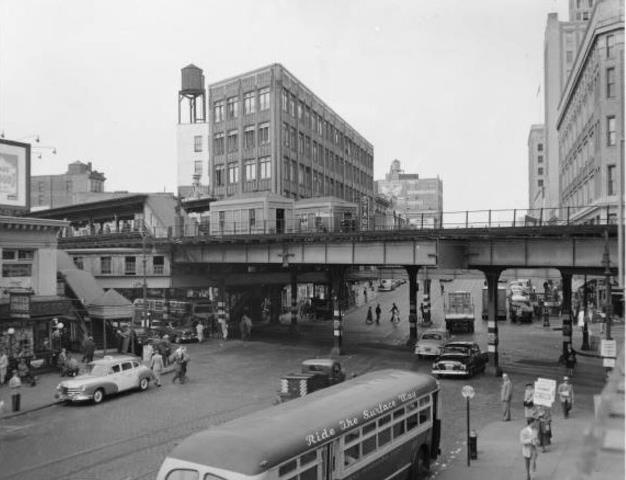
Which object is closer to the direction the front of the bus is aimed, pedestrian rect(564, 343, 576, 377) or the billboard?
the pedestrian

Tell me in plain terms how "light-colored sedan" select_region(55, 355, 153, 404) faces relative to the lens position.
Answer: facing the viewer and to the left of the viewer

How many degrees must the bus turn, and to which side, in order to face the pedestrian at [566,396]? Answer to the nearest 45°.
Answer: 0° — it already faces them

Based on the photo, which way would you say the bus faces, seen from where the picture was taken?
facing away from the viewer and to the right of the viewer

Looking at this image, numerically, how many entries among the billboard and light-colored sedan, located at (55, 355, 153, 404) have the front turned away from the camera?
0

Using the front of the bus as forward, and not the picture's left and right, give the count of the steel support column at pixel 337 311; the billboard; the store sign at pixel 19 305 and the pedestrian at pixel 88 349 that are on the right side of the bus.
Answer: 0

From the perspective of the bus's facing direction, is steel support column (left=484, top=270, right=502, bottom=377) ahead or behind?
ahead

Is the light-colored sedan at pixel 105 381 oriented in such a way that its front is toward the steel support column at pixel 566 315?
no

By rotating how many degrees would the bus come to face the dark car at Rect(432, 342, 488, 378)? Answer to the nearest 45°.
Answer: approximately 45° to its left

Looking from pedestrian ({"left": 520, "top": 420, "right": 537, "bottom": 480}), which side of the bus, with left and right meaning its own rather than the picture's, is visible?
front

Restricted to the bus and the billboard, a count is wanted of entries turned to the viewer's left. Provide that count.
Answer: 0

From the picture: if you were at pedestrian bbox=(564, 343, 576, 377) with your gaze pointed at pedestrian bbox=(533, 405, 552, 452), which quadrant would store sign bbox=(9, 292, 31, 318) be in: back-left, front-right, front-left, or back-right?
front-right

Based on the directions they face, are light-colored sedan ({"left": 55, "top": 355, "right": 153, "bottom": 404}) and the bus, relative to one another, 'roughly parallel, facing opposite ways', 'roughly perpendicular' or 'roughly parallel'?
roughly parallel, facing opposite ways

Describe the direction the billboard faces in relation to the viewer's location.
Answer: facing the viewer and to the right of the viewer

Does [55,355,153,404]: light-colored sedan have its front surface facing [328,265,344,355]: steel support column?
no

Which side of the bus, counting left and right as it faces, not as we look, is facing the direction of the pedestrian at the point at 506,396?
front
